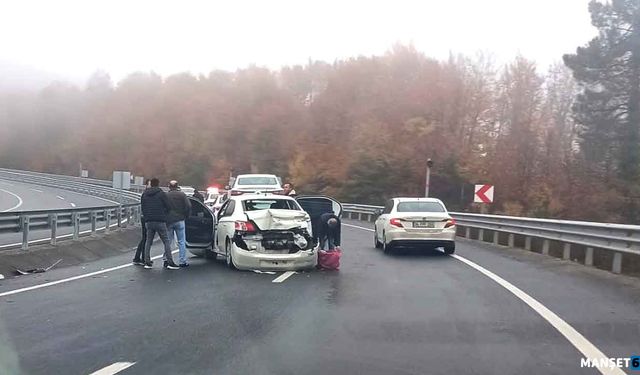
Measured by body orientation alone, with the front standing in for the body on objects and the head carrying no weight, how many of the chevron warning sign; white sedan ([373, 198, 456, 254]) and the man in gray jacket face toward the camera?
1

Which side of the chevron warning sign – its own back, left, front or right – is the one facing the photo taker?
front

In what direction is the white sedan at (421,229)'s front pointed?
away from the camera

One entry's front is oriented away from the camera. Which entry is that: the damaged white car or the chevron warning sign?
the damaged white car

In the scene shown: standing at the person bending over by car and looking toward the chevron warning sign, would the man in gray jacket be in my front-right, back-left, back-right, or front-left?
back-left

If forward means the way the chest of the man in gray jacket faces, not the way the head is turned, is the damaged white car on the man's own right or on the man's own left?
on the man's own right

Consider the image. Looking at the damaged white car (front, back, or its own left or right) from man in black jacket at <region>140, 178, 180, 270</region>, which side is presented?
left

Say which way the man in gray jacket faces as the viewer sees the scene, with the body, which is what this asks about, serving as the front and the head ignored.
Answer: away from the camera

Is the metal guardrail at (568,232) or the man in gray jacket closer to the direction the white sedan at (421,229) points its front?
the metal guardrail

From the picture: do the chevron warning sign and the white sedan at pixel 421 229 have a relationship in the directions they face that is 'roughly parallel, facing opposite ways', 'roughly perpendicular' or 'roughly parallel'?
roughly parallel, facing opposite ways

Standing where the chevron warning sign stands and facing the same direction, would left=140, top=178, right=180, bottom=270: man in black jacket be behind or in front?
in front

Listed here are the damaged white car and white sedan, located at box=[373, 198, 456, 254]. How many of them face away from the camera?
2

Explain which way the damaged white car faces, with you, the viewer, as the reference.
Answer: facing away from the viewer
